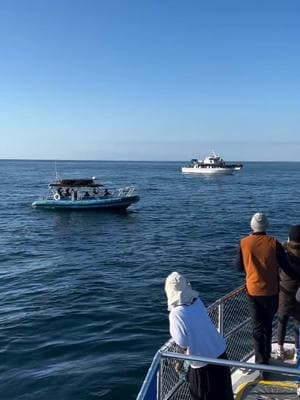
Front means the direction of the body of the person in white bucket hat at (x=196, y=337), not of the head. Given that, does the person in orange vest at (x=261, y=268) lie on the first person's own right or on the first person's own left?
on the first person's own right

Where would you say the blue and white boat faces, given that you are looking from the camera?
facing to the right of the viewer

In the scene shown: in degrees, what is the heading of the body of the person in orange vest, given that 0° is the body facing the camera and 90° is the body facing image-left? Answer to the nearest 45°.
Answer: approximately 180°

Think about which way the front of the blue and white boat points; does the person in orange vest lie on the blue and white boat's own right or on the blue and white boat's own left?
on the blue and white boat's own right

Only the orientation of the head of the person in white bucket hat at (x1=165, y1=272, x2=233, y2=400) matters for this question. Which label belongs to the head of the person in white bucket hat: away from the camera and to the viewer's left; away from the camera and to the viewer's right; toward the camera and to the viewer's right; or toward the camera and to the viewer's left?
away from the camera and to the viewer's left

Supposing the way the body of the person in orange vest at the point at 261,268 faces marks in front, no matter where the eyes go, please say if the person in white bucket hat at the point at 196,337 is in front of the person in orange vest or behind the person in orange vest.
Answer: behind

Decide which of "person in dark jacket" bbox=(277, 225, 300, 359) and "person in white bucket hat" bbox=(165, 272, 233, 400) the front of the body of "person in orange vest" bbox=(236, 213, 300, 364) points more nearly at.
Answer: the person in dark jacket

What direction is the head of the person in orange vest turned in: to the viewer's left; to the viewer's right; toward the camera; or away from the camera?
away from the camera

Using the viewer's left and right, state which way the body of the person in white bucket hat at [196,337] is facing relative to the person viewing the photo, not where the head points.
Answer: facing away from the viewer and to the left of the viewer

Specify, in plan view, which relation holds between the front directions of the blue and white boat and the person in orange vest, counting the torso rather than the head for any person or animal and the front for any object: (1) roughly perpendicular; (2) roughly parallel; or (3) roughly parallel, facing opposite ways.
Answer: roughly perpendicular
